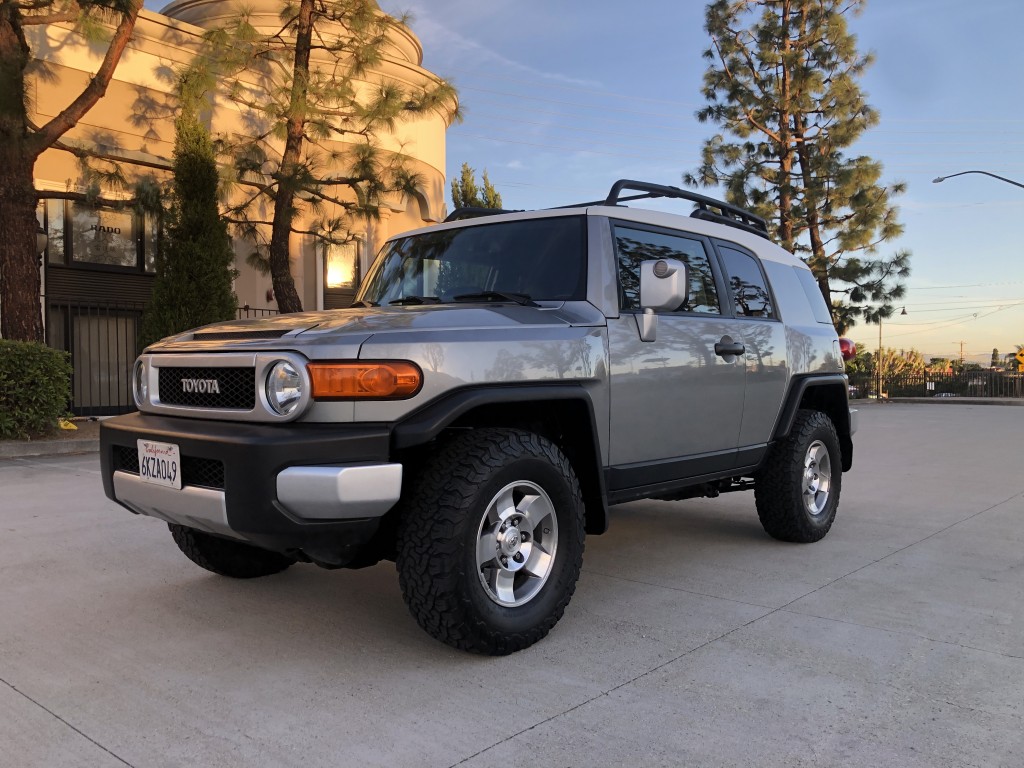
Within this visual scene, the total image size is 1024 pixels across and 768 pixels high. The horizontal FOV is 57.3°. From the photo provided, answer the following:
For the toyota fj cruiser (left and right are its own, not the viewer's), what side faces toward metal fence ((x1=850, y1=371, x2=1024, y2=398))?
back

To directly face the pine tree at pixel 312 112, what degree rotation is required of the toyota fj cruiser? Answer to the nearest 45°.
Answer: approximately 135° to its right

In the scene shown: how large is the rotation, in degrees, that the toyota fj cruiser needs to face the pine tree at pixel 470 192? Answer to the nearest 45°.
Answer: approximately 135° to its right

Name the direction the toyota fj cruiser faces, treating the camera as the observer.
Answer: facing the viewer and to the left of the viewer

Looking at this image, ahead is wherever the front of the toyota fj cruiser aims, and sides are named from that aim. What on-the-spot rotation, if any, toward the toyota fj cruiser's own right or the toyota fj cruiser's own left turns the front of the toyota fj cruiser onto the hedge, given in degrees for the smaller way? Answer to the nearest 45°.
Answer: approximately 90° to the toyota fj cruiser's own right

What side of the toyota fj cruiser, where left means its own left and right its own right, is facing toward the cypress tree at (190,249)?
right

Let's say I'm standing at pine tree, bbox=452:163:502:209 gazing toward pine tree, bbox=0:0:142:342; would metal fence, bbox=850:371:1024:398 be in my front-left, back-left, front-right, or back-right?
back-left

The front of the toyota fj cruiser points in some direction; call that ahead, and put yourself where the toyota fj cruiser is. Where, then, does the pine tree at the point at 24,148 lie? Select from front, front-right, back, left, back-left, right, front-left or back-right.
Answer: right
